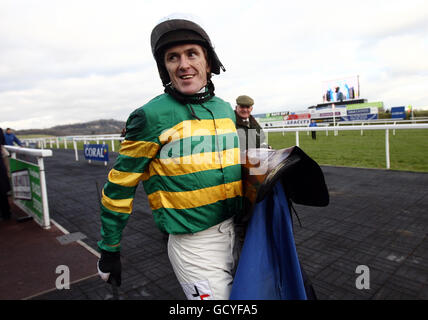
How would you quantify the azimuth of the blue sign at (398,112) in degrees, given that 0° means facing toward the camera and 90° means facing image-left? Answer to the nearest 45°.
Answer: approximately 0°

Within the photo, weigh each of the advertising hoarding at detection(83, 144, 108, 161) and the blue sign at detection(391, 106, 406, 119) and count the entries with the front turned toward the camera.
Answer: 2

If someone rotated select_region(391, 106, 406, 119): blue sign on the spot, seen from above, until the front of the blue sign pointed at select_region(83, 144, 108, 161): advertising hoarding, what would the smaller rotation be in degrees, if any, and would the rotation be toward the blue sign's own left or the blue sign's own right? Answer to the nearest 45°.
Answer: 0° — it already faces it

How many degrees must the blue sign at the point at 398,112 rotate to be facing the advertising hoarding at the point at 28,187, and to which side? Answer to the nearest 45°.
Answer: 0° — it already faces it

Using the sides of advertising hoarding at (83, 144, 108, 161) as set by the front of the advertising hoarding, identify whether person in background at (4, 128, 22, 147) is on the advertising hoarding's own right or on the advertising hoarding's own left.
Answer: on the advertising hoarding's own right

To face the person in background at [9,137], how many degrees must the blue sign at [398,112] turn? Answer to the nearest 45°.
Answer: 0° — it already faces them

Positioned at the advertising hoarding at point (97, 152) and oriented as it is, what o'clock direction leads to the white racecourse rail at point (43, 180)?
The white racecourse rail is roughly at 12 o'clock from the advertising hoarding.
